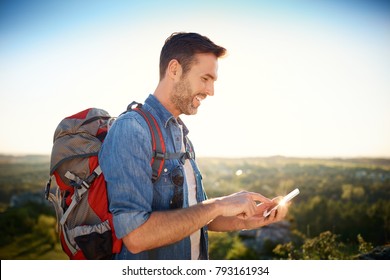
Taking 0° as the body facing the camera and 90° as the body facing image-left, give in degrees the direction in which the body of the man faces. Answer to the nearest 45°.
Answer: approximately 270°
